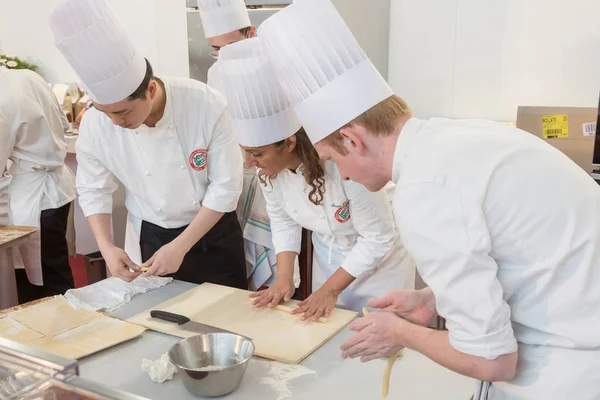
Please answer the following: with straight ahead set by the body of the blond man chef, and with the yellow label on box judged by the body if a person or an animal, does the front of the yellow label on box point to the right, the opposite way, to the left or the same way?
to the left

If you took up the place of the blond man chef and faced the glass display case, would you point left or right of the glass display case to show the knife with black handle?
right

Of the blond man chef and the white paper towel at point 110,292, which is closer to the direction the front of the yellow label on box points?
the blond man chef

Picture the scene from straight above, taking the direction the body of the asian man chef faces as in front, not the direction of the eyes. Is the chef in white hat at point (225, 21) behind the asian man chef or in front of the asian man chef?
behind

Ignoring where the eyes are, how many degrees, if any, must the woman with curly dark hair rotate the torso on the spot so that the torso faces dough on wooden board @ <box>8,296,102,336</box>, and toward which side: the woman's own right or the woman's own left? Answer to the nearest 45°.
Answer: approximately 45° to the woman's own right

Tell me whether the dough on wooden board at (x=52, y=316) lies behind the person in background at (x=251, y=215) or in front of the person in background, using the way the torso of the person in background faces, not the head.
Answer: in front

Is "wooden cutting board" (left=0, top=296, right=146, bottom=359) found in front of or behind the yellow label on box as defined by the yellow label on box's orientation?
in front

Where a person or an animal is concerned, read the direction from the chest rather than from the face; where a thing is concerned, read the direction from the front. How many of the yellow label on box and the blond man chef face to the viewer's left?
1

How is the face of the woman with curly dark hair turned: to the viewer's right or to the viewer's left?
to the viewer's left

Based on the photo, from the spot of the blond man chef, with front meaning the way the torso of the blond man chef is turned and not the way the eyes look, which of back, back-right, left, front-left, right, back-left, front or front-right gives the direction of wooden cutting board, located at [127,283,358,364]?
front-right

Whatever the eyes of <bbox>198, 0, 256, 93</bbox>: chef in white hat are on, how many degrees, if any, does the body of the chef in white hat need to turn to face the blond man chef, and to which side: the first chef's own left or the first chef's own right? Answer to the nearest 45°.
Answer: approximately 45° to the first chef's own left
